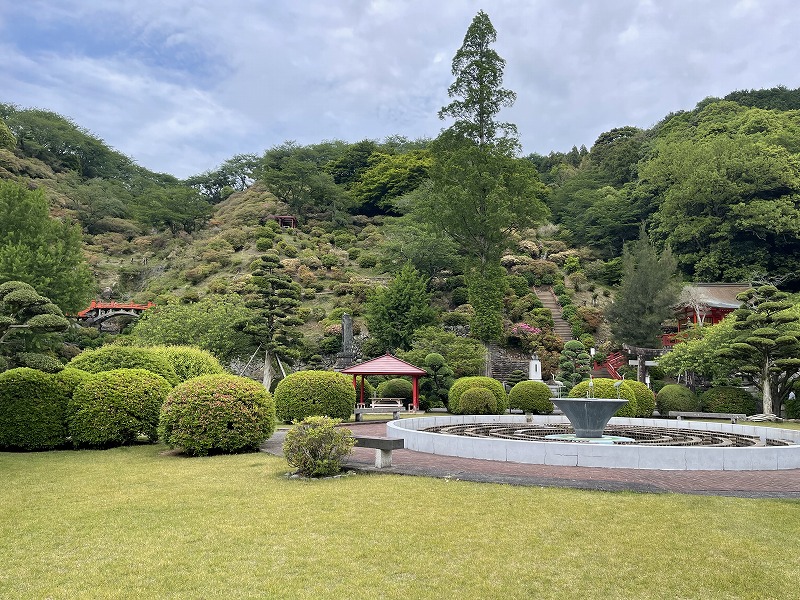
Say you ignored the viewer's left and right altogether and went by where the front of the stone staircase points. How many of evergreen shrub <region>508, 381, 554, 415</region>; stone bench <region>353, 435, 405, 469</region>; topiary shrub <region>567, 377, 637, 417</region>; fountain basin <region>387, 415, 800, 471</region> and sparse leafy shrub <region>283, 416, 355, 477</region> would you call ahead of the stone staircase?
5

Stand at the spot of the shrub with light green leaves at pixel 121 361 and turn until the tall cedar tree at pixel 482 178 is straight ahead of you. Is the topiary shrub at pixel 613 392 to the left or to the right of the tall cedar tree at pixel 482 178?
right

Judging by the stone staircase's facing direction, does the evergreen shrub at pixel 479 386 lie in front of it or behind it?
in front

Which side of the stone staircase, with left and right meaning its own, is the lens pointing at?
front

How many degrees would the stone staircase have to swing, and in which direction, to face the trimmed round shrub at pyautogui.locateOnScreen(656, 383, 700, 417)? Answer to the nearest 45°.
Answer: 0° — it already faces it

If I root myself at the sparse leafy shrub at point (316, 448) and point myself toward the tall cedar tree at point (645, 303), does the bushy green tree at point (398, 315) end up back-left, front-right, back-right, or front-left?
front-left

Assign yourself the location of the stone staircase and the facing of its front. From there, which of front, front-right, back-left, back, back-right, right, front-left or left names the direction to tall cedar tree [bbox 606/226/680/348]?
front-left

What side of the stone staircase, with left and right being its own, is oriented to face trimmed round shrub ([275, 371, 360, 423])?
front

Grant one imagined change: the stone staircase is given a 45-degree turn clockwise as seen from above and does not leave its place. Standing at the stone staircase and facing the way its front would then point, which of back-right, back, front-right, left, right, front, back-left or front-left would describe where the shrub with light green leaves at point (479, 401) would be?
front-left

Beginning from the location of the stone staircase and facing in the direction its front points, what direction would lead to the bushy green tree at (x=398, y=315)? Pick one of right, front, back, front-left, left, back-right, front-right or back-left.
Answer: front-right

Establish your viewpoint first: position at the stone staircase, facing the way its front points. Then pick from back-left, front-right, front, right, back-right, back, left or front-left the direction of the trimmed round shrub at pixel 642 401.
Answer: front

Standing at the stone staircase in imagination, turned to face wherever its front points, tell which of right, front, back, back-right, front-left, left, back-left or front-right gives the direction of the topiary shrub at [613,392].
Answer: front

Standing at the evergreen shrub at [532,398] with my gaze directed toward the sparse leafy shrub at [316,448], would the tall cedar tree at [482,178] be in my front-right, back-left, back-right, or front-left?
back-right

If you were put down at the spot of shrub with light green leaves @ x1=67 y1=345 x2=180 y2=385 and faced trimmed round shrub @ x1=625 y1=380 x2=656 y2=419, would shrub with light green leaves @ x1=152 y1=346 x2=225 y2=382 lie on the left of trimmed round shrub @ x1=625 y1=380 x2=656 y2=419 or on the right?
left

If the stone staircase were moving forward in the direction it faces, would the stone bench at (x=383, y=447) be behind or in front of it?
in front

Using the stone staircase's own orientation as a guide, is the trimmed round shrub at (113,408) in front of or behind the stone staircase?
in front

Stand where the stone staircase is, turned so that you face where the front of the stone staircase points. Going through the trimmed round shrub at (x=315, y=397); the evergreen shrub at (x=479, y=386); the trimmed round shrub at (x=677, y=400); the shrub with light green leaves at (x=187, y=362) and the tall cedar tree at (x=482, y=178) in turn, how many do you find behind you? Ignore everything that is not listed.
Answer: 0

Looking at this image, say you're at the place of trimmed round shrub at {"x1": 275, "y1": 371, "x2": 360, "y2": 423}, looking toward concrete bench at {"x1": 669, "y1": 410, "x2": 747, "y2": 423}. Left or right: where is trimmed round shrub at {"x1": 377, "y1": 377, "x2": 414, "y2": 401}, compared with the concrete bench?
left

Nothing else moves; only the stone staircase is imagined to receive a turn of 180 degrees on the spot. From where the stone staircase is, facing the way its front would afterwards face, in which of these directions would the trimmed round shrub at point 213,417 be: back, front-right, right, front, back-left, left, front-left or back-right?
back
